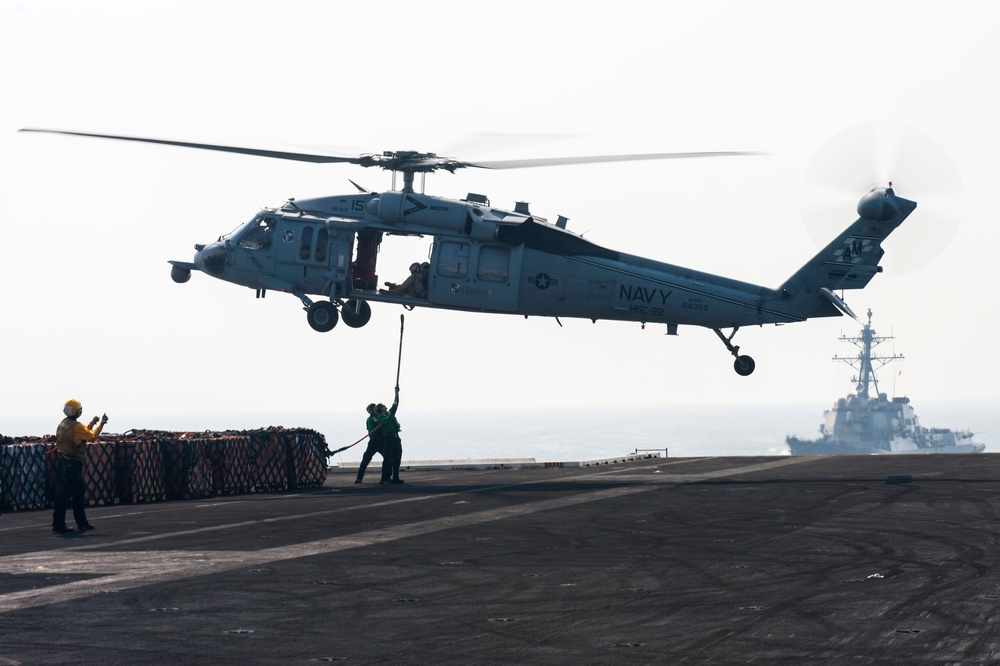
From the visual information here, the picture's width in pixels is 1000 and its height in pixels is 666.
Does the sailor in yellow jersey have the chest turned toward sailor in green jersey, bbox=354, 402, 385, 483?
yes

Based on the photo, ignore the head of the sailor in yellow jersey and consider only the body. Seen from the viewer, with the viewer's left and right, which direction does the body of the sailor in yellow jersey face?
facing away from the viewer and to the right of the viewer

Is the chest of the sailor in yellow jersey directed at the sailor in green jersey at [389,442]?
yes

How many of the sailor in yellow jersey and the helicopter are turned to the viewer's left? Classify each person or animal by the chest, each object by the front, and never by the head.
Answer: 1

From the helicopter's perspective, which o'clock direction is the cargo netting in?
The cargo netting is roughly at 11 o'clock from the helicopter.

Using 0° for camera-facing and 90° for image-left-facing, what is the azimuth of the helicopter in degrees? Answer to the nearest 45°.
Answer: approximately 90°

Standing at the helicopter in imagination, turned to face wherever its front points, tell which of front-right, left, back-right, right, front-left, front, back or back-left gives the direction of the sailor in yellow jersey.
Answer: front-left

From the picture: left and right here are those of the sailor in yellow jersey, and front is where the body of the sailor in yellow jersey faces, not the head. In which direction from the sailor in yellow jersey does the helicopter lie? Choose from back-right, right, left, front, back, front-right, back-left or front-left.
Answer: front
